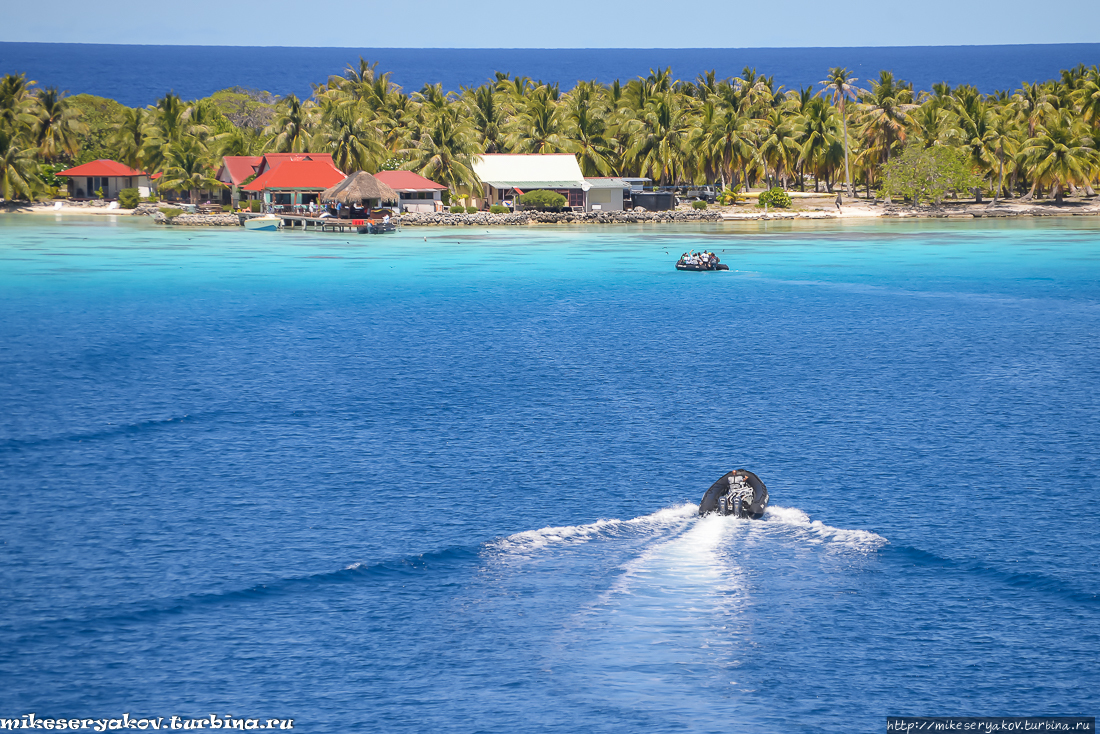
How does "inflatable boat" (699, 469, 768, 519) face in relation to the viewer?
away from the camera
